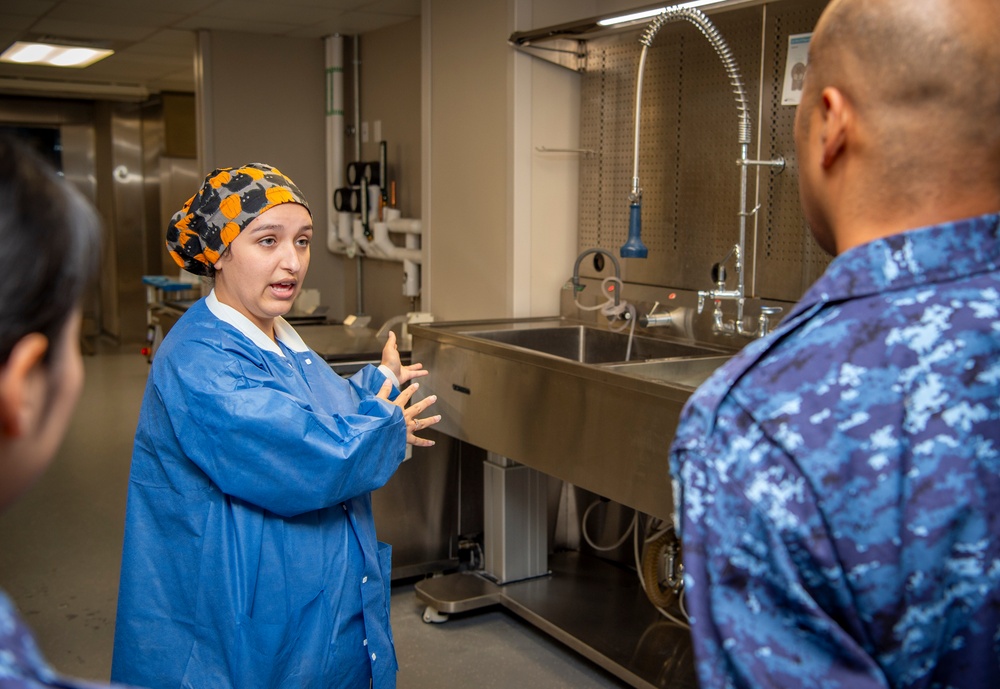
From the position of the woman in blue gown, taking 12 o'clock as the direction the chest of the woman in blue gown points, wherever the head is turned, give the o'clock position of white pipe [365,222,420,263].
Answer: The white pipe is roughly at 8 o'clock from the woman in blue gown.

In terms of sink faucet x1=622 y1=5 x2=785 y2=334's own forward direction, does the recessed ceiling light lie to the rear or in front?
in front

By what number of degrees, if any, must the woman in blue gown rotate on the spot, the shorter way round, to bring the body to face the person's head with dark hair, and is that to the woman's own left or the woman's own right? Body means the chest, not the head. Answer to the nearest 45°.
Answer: approximately 45° to the woman's own right

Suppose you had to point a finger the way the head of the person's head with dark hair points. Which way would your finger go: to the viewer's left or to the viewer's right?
to the viewer's right

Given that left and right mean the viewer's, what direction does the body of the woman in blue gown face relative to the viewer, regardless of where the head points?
facing the viewer and to the right of the viewer

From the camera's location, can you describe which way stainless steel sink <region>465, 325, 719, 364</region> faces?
facing the viewer and to the left of the viewer

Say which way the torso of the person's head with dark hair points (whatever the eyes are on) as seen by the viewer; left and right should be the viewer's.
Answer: facing away from the viewer and to the right of the viewer

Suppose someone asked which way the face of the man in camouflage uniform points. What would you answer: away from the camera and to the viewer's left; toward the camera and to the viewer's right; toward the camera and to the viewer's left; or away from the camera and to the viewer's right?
away from the camera and to the viewer's left

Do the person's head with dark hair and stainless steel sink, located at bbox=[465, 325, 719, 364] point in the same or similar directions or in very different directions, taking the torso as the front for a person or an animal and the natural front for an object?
very different directions

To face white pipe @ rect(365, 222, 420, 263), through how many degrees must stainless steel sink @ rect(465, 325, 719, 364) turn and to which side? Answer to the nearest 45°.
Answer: approximately 90° to its right

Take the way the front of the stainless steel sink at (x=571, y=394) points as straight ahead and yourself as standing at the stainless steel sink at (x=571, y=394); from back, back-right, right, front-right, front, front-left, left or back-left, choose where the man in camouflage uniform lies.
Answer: front-left

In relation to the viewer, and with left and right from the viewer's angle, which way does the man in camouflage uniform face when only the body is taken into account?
facing away from the viewer and to the left of the viewer
